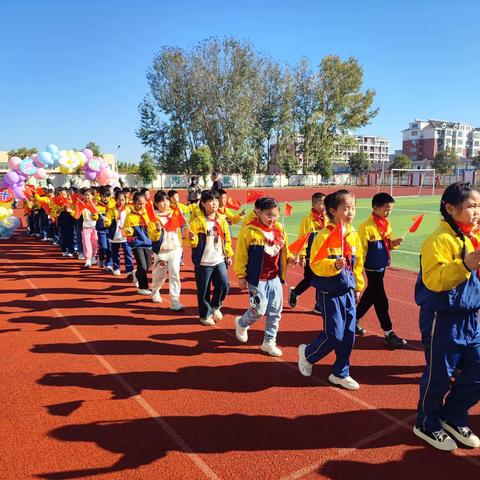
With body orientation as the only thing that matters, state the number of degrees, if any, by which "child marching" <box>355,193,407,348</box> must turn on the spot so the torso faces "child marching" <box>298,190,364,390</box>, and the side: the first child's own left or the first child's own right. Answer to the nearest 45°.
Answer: approximately 45° to the first child's own right

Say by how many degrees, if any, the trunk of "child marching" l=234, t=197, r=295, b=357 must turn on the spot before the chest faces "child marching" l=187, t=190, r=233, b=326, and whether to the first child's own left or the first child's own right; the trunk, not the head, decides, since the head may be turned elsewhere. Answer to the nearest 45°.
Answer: approximately 180°

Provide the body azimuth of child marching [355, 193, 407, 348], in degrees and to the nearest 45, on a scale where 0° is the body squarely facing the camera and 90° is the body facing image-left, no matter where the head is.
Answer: approximately 315°

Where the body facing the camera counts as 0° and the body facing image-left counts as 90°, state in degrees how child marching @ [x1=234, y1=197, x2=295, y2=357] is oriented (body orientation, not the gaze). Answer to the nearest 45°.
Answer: approximately 315°

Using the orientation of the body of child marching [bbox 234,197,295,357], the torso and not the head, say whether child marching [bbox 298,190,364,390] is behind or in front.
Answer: in front

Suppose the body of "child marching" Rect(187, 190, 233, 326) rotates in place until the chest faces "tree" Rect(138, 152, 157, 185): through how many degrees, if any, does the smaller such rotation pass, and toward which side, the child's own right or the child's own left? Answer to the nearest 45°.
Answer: approximately 135° to the child's own left

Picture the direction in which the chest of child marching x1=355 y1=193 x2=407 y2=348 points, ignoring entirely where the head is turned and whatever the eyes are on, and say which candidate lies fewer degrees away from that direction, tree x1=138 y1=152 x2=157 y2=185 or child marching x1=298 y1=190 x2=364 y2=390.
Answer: the child marching

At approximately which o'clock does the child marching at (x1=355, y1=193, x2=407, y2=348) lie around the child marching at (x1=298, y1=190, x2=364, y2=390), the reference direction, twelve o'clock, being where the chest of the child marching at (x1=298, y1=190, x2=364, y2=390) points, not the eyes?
the child marching at (x1=355, y1=193, x2=407, y2=348) is roughly at 8 o'clock from the child marching at (x1=298, y1=190, x2=364, y2=390).

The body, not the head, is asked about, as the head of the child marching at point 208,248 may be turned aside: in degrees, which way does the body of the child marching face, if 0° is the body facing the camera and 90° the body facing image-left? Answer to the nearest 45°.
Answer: approximately 315°
